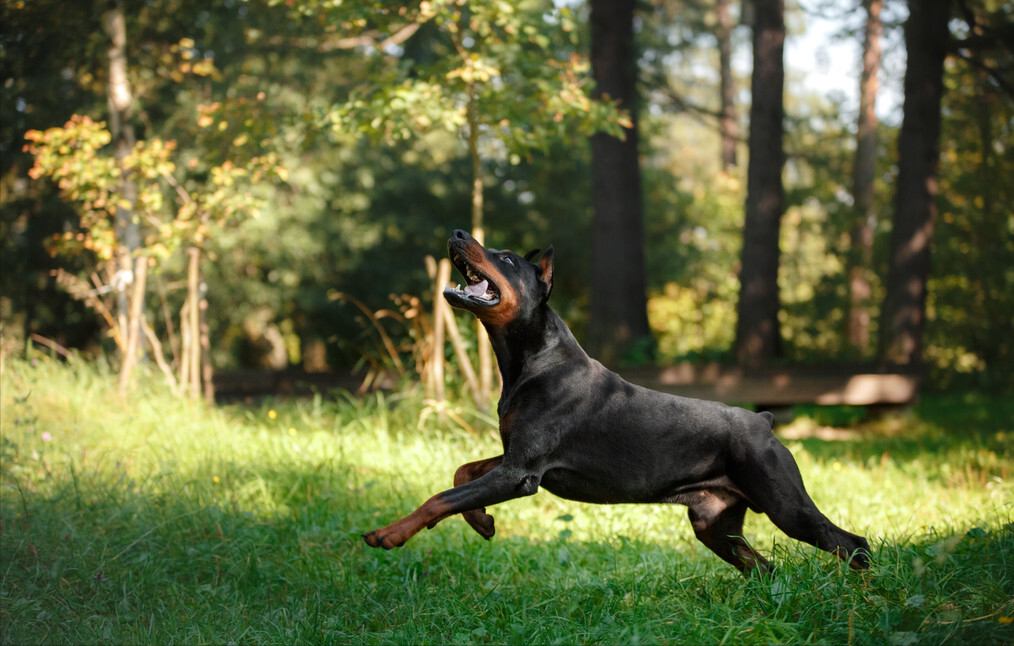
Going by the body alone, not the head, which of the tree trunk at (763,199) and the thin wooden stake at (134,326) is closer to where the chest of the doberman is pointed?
the thin wooden stake

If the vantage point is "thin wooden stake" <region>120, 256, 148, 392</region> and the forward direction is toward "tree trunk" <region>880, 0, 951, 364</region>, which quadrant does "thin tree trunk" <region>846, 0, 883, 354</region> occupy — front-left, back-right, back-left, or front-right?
front-left

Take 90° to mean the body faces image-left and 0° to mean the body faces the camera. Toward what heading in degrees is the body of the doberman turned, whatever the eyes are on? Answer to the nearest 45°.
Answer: approximately 90°
